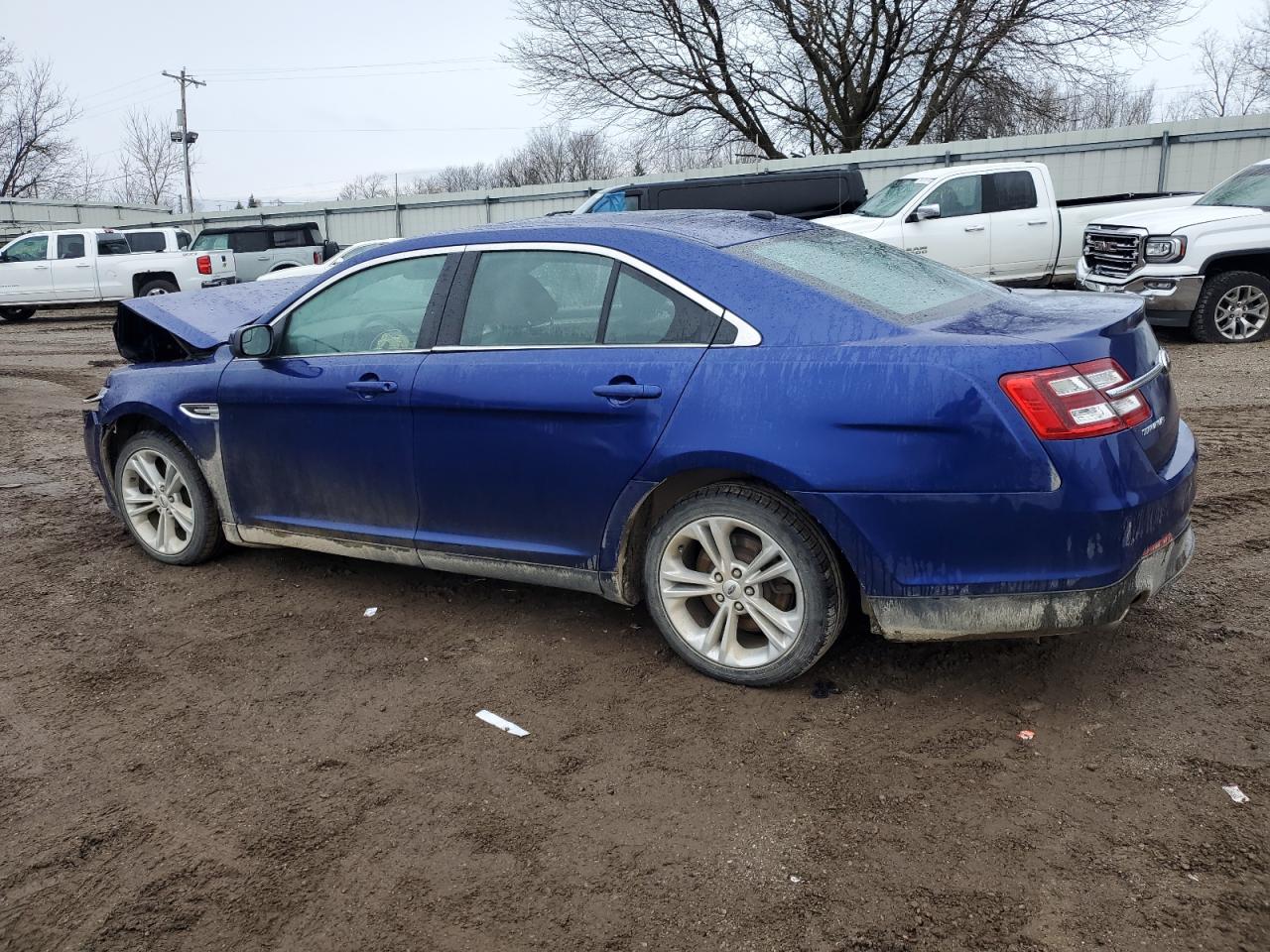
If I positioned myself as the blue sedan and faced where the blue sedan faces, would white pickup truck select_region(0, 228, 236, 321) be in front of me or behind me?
in front

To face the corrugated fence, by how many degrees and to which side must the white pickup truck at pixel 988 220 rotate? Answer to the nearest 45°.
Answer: approximately 135° to its right

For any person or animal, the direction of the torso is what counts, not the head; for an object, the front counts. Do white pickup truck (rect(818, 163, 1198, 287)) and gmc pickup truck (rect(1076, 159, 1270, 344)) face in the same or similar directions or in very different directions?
same or similar directions

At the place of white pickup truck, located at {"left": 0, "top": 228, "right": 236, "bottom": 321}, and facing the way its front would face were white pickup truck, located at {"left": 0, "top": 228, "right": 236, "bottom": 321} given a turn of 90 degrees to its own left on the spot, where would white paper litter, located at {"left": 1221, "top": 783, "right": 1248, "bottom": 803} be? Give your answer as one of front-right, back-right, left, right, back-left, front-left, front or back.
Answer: front

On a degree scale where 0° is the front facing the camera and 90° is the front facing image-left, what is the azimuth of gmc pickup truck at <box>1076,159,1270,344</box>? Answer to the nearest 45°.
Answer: approximately 45°

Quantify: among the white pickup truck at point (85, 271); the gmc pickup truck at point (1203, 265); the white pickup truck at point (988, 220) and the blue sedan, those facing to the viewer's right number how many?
0

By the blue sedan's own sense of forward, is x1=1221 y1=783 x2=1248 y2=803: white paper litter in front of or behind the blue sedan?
behind

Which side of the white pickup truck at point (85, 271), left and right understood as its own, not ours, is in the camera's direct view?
left

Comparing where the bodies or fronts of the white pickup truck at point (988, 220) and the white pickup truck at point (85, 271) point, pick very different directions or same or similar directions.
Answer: same or similar directions

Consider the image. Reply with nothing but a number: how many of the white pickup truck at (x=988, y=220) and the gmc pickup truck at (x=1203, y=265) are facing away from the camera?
0

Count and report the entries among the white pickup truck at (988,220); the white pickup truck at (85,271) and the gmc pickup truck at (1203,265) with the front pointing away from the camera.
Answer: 0

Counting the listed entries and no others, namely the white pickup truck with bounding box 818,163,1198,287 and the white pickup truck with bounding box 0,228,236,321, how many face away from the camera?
0

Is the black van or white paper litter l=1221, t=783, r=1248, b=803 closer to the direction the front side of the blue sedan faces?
the black van

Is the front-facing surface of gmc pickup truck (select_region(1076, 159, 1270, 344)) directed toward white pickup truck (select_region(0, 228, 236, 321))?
no

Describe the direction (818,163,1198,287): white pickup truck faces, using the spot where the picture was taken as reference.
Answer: facing the viewer and to the left of the viewer

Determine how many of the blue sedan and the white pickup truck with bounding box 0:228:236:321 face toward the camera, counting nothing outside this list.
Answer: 0

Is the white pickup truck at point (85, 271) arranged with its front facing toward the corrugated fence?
no

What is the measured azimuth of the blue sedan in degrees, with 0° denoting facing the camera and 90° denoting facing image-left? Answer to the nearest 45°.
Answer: approximately 135°

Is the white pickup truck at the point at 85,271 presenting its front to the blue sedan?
no
